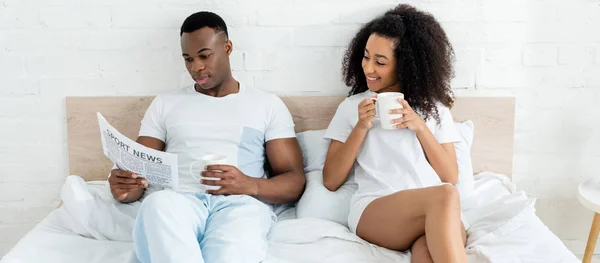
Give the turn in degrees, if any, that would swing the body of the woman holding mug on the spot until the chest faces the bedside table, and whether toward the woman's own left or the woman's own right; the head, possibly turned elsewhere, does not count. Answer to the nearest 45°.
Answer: approximately 135° to the woman's own left

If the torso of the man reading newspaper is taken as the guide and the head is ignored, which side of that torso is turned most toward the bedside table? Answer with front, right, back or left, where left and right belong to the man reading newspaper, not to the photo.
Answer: left

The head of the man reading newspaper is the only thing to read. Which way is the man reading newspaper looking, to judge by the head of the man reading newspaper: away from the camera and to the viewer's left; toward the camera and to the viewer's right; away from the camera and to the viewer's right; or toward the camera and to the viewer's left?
toward the camera and to the viewer's left

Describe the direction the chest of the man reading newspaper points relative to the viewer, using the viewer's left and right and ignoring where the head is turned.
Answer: facing the viewer

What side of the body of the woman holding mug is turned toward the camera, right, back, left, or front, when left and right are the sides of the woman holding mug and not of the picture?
front

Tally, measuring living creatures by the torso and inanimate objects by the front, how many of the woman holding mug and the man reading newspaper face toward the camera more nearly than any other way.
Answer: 2

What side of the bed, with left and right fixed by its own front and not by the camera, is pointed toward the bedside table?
left

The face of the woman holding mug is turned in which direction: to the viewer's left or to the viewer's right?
to the viewer's left
